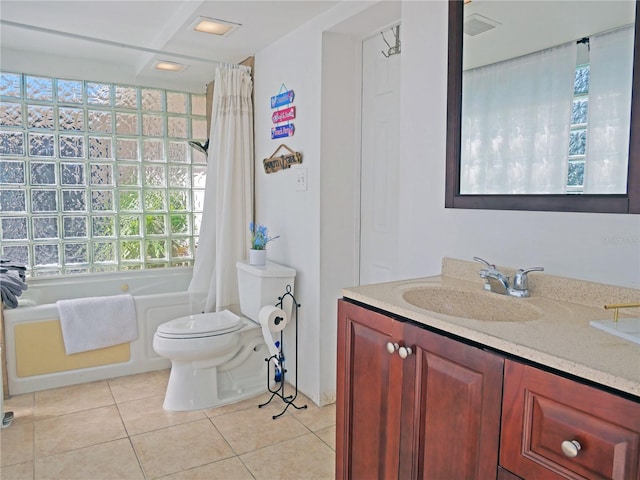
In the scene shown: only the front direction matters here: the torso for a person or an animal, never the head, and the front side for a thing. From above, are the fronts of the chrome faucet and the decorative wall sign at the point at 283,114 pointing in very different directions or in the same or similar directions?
same or similar directions

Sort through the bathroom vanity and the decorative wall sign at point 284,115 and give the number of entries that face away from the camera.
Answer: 0

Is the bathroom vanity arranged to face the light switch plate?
no

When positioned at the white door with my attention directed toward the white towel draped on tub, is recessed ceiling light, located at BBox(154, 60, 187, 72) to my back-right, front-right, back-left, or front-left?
front-right

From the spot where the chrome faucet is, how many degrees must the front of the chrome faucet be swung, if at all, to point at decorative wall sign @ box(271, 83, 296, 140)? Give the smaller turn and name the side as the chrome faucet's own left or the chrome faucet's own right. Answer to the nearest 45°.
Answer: approximately 90° to the chrome faucet's own right

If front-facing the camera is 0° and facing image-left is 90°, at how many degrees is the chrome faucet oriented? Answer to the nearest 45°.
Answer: approximately 45°

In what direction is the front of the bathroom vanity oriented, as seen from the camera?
facing the viewer and to the left of the viewer

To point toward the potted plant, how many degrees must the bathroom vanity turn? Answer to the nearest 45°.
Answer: approximately 90° to its right

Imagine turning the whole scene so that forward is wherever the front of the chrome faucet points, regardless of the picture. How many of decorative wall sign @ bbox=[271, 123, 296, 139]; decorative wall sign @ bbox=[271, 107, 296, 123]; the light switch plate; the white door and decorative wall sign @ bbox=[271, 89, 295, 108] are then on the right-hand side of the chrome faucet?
5

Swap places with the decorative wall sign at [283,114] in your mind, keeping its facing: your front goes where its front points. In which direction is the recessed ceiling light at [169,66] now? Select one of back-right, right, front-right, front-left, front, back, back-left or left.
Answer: right

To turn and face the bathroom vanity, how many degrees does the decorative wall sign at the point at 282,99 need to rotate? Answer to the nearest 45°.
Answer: approximately 45° to its left

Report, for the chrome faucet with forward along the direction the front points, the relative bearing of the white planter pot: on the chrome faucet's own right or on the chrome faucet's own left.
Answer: on the chrome faucet's own right

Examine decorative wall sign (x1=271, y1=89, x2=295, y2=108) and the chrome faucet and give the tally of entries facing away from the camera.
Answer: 0

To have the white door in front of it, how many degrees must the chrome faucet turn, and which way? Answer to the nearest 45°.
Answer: approximately 90° to its right

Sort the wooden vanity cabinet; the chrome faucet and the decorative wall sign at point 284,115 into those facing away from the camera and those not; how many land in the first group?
0

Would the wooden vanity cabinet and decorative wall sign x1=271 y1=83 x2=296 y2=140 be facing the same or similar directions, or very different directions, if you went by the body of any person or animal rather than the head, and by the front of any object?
same or similar directions

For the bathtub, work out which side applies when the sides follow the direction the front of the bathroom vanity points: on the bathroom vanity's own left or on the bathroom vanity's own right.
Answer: on the bathroom vanity's own right

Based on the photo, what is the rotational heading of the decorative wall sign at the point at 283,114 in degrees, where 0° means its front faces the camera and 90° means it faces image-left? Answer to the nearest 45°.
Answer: approximately 45°
